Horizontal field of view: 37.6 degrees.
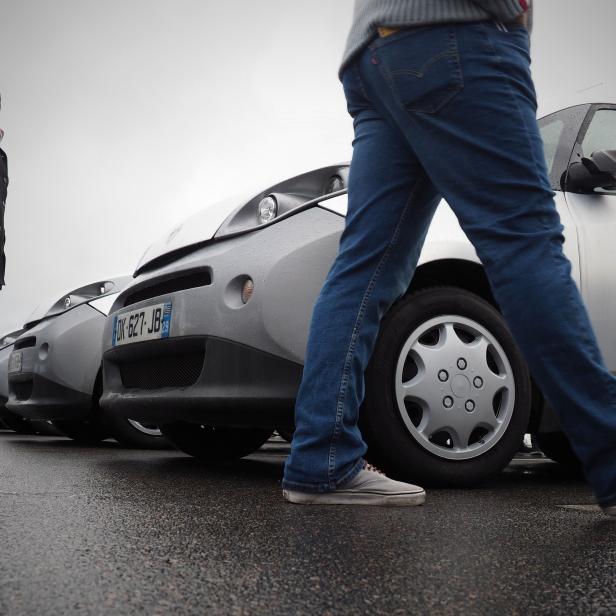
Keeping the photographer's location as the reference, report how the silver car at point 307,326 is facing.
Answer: facing the viewer and to the left of the viewer

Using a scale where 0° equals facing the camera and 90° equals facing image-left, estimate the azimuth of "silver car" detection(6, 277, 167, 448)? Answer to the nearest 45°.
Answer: approximately 45°

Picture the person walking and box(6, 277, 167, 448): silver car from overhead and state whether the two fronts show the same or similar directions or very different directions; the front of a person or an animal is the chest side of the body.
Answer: very different directions

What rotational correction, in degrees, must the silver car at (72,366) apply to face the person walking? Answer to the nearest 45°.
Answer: approximately 45° to its left

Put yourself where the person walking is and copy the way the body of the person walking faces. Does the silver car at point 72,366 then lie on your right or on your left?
on your left

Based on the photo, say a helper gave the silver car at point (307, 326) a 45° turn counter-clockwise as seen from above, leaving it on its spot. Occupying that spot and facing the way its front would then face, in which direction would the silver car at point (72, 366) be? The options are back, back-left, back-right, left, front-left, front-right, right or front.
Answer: back-right
